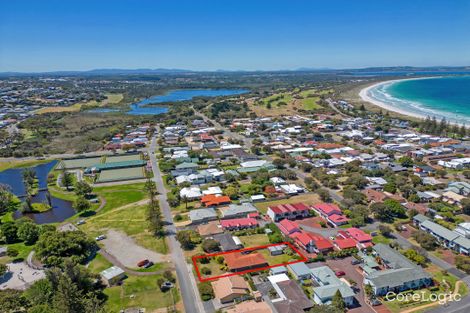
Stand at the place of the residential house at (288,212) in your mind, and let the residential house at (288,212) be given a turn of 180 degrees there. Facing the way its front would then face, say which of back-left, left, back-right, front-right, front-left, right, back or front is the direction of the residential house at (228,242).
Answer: back-left

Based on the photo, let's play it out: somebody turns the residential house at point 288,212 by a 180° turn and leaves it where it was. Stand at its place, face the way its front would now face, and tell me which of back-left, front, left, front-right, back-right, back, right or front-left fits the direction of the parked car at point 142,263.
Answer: back-left

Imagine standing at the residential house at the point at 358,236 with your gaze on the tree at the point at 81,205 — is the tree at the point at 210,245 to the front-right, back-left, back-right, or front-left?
front-left

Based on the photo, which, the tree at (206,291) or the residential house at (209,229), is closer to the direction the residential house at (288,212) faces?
the tree

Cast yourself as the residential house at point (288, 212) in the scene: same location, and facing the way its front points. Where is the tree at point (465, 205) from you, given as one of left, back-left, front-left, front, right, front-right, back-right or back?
left

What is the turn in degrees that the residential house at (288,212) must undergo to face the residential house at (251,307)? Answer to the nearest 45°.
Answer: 0° — it already faces it

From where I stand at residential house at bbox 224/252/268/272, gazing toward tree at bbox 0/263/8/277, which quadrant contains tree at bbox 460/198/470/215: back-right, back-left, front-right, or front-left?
back-right

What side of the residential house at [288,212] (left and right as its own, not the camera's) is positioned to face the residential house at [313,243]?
front

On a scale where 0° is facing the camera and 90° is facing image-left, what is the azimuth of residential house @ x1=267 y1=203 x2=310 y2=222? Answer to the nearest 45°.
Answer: approximately 0°

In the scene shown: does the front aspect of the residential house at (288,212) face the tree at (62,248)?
no

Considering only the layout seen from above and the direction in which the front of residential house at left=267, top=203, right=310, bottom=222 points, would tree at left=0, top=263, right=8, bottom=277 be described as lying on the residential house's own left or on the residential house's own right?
on the residential house's own right

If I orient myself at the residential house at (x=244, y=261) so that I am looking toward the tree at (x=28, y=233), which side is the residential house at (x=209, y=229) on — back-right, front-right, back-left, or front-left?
front-right

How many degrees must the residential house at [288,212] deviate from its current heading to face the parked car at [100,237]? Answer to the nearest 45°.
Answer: approximately 90° to its right

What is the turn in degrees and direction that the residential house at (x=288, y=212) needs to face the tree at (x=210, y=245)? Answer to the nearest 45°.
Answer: approximately 45° to its right

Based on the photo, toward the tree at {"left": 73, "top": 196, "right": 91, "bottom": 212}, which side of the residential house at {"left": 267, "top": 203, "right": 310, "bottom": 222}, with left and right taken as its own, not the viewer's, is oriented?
right

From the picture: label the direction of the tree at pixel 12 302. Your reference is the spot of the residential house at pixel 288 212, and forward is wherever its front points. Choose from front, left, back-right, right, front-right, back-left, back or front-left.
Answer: front-right

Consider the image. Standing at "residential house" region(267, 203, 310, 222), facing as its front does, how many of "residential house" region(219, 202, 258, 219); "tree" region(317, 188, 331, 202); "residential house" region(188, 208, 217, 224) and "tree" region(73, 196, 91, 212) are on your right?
3

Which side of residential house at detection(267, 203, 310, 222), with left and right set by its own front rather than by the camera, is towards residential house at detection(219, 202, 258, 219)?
right
